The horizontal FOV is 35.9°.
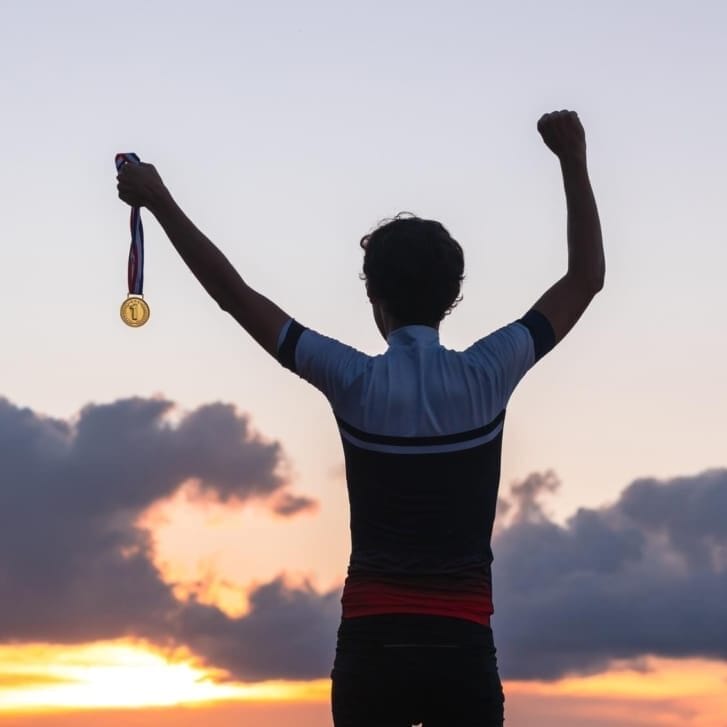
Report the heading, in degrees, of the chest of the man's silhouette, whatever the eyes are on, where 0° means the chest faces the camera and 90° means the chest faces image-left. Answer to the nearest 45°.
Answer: approximately 180°
